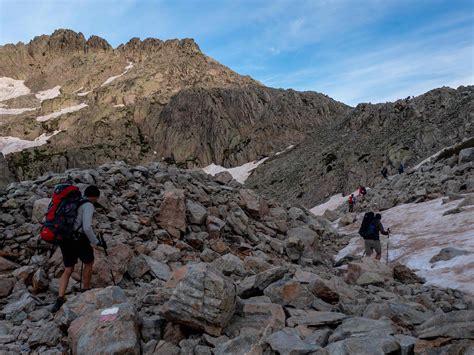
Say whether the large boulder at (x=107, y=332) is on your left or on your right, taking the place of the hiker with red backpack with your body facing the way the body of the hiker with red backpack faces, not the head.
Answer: on your right

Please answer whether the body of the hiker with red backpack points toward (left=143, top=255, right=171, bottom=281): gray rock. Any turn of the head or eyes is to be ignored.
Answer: yes

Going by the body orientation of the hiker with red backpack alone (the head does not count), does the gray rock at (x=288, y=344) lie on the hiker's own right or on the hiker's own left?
on the hiker's own right

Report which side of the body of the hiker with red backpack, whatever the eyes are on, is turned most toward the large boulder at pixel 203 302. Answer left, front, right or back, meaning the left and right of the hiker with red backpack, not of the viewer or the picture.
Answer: right

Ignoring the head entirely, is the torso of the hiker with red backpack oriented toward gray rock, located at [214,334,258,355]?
no

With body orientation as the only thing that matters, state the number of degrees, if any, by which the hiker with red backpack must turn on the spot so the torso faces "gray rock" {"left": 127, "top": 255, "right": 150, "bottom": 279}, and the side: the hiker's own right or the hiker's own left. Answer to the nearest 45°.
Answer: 0° — they already face it

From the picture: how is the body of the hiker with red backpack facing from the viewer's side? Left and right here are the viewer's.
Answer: facing away from the viewer and to the right of the viewer

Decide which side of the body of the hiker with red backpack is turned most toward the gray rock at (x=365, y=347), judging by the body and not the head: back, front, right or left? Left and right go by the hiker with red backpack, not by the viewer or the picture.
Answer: right

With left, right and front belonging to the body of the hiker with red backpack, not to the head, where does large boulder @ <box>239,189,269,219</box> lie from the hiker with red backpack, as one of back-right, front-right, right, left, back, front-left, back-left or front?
front

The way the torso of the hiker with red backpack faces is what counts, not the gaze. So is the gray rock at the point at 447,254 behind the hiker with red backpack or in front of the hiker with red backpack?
in front

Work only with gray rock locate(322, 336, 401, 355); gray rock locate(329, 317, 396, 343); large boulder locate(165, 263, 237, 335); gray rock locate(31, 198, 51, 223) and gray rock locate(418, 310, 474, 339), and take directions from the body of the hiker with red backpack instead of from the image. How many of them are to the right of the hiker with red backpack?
4

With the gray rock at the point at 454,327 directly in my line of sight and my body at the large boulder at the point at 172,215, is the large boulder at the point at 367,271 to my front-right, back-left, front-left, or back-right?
front-left

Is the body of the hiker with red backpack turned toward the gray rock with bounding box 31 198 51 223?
no
